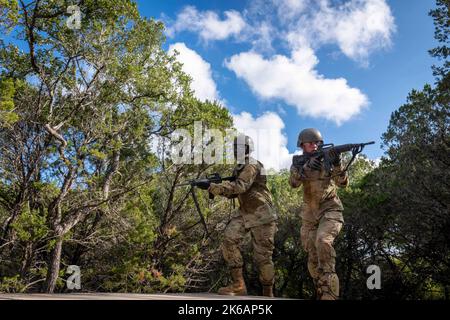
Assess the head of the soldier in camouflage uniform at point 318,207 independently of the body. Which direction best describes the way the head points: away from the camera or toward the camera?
toward the camera

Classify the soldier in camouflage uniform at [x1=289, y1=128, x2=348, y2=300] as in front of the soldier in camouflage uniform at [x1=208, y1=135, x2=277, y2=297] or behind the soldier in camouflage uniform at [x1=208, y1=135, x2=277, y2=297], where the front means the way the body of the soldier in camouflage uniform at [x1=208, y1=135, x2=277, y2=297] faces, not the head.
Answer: behind

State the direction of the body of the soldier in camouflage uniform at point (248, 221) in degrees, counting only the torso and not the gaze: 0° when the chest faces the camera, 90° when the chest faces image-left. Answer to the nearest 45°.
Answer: approximately 90°
